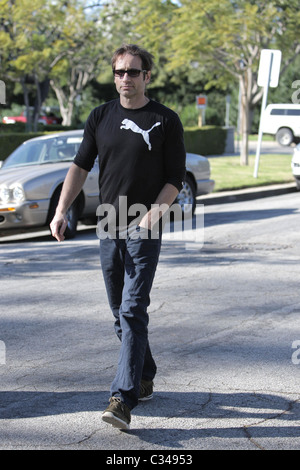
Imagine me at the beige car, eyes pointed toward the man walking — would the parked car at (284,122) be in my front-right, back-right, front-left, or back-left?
back-left

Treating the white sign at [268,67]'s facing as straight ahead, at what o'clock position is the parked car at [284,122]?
The parked car is roughly at 12 o'clock from the white sign.

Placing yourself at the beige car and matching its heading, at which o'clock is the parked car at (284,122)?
The parked car is roughly at 5 o'clock from the beige car.

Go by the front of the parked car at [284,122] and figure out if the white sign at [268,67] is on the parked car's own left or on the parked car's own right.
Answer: on the parked car's own right

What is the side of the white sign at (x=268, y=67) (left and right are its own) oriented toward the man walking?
back

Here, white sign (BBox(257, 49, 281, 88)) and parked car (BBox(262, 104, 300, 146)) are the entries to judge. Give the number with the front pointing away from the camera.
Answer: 1

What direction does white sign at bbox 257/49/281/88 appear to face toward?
away from the camera

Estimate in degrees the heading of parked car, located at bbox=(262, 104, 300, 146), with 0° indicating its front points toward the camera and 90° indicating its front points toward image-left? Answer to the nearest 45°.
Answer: approximately 270°

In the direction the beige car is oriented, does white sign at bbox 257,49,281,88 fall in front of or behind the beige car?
behind

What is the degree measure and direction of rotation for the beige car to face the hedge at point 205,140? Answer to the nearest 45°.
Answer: approximately 135° to its right

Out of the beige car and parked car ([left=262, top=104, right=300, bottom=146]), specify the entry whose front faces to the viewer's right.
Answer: the parked car
